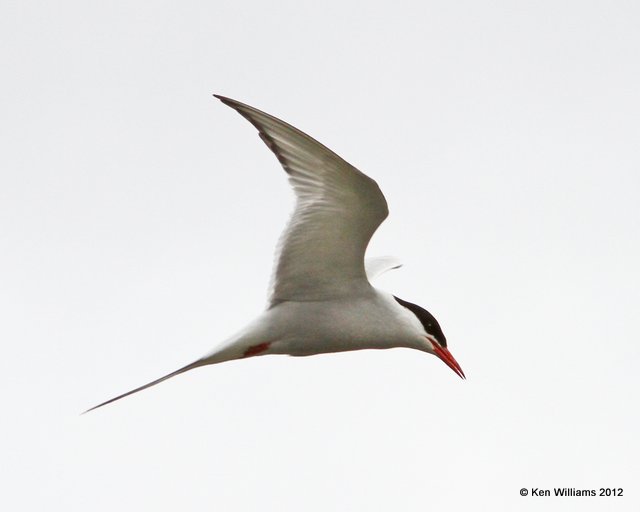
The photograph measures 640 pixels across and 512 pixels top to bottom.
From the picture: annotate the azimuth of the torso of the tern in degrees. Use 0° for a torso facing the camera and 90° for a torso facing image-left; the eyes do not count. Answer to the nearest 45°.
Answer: approximately 270°
